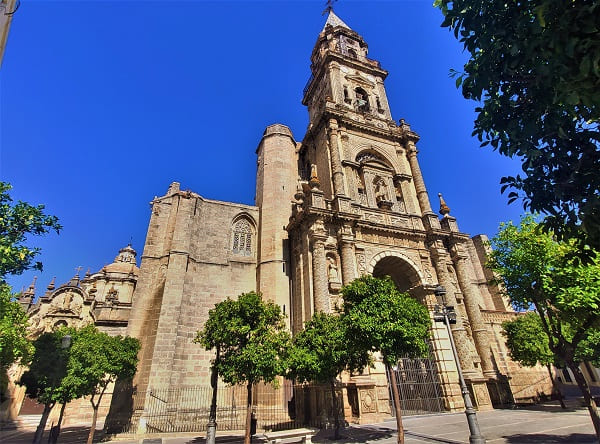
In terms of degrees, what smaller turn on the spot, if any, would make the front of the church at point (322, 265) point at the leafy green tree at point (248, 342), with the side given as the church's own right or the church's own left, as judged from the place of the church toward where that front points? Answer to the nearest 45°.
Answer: approximately 90° to the church's own right

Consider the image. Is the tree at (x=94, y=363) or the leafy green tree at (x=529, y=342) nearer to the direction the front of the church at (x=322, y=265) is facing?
the leafy green tree

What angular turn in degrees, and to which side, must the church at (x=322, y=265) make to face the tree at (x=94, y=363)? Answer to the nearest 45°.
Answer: approximately 135° to its right

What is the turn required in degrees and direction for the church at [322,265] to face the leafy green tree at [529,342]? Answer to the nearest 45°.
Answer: approximately 45° to its left

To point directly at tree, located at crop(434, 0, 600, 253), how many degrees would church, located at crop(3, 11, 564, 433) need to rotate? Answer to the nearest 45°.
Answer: approximately 45° to its right

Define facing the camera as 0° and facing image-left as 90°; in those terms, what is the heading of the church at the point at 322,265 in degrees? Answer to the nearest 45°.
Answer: approximately 315°

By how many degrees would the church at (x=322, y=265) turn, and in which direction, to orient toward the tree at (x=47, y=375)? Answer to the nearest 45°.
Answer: approximately 135° to its right
